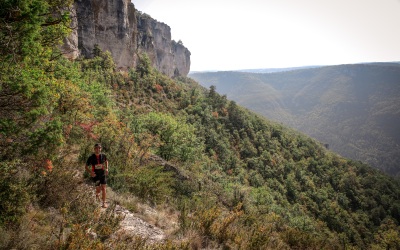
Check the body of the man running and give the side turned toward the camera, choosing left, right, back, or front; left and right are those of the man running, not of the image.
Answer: front

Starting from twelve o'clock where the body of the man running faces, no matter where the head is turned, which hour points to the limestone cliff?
The limestone cliff is roughly at 6 o'clock from the man running.
